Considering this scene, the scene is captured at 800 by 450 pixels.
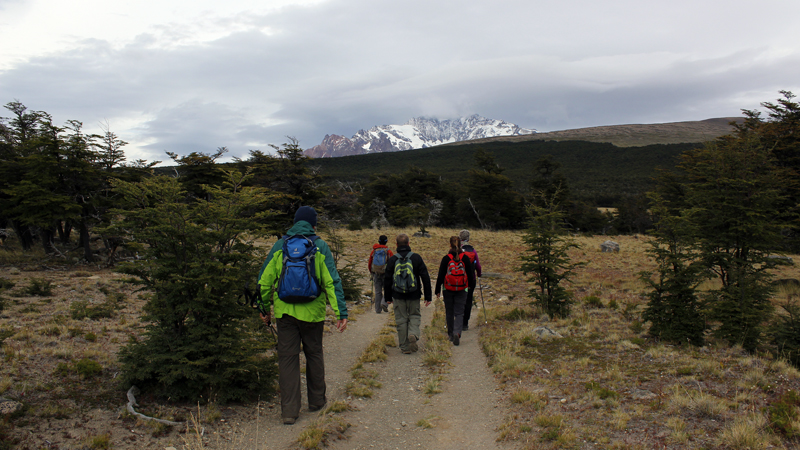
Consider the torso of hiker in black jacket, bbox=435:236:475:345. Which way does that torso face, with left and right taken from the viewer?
facing away from the viewer

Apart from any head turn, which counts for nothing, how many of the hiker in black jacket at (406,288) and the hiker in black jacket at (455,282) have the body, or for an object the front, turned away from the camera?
2

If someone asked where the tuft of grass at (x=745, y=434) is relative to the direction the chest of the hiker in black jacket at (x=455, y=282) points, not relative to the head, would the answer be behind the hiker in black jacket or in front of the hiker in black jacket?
behind

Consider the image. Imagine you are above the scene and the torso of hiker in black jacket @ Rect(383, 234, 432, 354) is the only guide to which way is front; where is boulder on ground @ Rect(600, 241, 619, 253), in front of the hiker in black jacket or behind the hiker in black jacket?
in front

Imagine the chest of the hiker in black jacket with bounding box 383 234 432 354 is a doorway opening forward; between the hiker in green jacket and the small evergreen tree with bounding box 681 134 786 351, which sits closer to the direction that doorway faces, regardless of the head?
the small evergreen tree

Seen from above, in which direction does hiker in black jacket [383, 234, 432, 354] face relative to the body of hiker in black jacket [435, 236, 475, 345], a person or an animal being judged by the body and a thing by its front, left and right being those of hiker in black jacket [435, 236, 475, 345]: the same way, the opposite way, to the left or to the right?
the same way

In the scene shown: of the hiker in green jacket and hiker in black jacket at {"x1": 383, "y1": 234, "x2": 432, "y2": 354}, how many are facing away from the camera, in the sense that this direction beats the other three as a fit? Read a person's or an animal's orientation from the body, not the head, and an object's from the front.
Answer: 2

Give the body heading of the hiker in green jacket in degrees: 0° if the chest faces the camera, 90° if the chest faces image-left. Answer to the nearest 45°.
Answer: approximately 180°

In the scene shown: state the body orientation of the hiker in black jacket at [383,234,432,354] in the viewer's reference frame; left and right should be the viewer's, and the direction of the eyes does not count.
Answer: facing away from the viewer

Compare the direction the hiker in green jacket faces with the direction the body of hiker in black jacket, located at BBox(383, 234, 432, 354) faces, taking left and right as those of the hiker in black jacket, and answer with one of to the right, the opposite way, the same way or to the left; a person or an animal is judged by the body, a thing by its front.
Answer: the same way

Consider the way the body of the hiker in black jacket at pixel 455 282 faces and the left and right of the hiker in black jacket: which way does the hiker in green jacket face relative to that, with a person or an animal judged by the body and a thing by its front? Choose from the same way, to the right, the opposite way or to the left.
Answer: the same way

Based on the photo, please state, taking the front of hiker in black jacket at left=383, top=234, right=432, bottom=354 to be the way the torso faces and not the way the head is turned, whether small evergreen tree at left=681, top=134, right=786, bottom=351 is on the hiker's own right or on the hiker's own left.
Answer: on the hiker's own right

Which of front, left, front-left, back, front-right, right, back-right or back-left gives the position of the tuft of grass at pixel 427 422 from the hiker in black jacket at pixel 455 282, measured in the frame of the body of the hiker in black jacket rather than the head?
back
